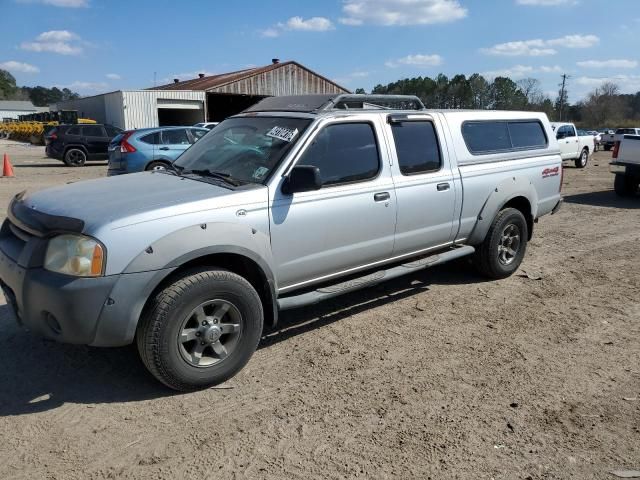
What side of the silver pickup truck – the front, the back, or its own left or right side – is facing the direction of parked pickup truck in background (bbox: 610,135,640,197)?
back

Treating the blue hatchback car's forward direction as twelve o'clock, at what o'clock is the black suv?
The black suv is roughly at 10 o'clock from the blue hatchback car.

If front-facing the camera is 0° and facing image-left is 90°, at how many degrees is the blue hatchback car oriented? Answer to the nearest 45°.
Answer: approximately 225°

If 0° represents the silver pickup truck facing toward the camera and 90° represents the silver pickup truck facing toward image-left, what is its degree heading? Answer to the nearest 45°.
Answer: approximately 45°

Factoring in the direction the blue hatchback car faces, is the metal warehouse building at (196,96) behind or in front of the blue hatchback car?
in front

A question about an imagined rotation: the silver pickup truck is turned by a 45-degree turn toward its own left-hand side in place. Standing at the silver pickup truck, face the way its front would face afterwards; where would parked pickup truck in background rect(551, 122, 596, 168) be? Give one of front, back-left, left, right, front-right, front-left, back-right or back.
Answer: back-left

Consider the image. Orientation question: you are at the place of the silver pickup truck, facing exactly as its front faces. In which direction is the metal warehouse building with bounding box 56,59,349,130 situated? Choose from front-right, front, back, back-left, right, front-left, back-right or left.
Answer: back-right

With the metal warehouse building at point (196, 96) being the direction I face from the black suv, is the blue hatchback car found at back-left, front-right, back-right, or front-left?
back-right

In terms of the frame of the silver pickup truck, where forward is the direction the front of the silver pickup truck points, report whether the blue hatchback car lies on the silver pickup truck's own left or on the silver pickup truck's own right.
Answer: on the silver pickup truck's own right

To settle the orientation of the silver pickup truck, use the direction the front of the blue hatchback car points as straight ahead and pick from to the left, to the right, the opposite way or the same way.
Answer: the opposite way

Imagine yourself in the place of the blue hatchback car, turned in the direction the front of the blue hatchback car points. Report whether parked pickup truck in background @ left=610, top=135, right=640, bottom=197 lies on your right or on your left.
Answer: on your right

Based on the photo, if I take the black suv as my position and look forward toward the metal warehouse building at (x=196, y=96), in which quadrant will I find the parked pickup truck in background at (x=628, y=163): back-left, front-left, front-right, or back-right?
back-right

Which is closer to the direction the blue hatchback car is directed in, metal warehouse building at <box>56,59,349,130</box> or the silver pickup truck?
the metal warehouse building
